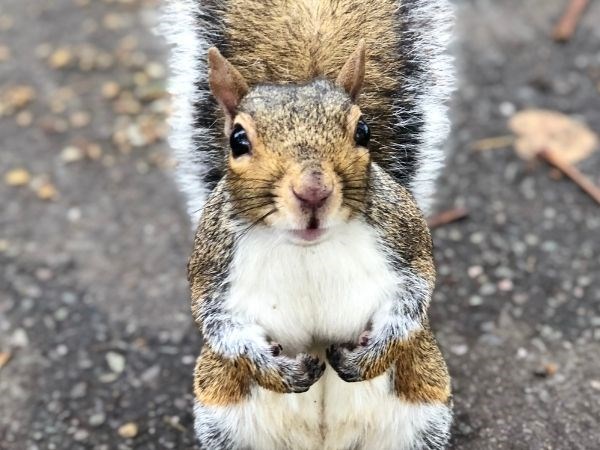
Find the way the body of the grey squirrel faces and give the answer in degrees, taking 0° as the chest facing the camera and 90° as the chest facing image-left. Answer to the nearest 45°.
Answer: approximately 0°

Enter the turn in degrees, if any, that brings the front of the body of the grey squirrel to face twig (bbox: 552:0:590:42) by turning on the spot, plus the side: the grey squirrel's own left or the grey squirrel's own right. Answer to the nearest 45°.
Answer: approximately 135° to the grey squirrel's own left

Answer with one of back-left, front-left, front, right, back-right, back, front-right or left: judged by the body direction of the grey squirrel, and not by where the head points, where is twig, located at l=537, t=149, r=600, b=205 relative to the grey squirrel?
back-left
